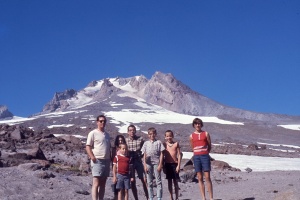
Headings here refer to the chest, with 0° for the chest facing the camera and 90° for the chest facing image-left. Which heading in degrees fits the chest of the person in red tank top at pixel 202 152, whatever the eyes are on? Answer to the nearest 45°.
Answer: approximately 0°

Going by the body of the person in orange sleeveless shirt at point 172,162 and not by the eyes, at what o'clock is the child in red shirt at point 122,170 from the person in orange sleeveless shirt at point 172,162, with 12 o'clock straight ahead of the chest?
the child in red shirt at point 122,170 is roughly at 2 o'clock from the person in orange sleeveless shirt at point 172,162.

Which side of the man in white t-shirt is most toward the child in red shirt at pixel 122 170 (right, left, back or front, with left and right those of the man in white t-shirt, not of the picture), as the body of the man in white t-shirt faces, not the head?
left

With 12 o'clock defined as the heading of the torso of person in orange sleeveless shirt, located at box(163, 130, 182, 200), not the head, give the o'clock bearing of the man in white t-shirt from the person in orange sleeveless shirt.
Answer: The man in white t-shirt is roughly at 2 o'clock from the person in orange sleeveless shirt.
